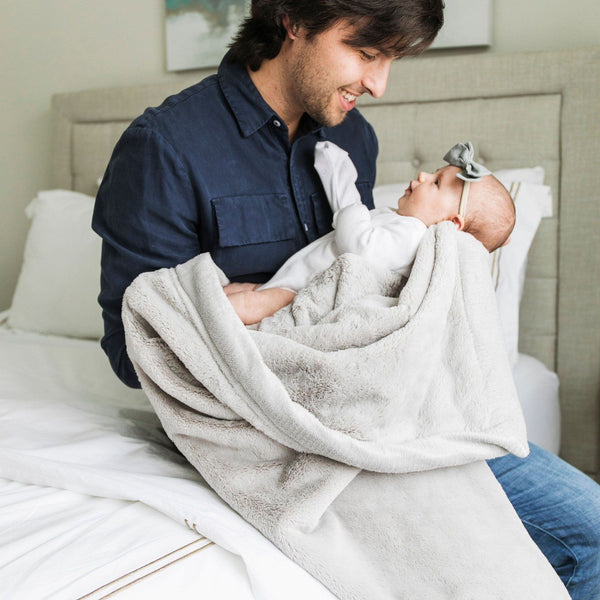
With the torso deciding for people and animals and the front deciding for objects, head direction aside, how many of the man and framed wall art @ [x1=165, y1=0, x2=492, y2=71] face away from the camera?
0

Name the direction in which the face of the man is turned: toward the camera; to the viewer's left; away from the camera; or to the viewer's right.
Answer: to the viewer's right

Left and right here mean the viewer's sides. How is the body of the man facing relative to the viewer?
facing the viewer and to the right of the viewer

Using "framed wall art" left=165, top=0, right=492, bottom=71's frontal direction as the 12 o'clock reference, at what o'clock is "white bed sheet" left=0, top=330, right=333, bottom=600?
The white bed sheet is roughly at 12 o'clock from the framed wall art.

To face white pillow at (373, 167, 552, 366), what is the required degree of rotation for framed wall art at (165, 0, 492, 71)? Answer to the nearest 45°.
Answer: approximately 45° to its left

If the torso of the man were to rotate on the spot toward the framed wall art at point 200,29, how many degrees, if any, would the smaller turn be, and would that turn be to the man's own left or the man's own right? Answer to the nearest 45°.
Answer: approximately 135° to the man's own left

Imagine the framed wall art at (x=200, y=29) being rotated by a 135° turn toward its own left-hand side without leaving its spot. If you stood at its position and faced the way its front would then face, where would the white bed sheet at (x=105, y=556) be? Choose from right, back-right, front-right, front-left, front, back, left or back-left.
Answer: back-right

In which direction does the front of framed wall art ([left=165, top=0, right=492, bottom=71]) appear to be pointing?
toward the camera

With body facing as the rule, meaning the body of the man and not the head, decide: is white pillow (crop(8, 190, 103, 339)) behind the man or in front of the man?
behind

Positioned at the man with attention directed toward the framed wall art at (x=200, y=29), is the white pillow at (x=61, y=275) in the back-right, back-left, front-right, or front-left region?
front-left
